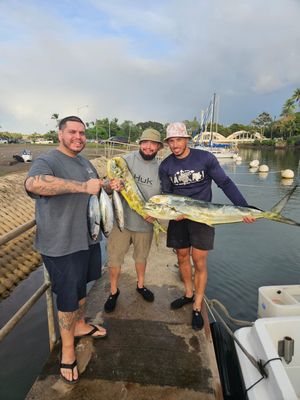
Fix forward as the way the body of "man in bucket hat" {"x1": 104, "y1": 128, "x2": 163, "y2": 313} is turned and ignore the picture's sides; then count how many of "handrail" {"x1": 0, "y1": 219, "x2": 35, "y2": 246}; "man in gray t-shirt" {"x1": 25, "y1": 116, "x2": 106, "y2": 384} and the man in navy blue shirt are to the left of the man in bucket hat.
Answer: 1

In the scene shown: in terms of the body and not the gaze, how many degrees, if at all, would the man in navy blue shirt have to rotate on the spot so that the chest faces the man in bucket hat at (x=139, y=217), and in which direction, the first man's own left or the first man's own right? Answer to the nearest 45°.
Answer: approximately 90° to the first man's own right

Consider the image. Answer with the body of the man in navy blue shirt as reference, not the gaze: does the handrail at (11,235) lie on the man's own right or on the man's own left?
on the man's own right

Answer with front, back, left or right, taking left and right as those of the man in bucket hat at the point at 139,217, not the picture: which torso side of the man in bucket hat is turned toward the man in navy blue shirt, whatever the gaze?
left

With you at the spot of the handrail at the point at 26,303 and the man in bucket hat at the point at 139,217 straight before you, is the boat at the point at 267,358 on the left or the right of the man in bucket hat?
right

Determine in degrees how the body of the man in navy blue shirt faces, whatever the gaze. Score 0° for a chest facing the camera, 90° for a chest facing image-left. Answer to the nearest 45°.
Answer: approximately 0°

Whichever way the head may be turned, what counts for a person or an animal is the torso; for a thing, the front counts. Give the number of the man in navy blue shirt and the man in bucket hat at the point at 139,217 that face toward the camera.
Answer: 2

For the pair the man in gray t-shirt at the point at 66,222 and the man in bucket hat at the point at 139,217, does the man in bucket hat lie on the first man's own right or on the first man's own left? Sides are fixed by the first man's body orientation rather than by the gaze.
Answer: on the first man's own left

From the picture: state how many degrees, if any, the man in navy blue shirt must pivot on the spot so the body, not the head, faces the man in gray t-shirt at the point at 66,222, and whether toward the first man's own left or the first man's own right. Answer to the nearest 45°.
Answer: approximately 45° to the first man's own right
